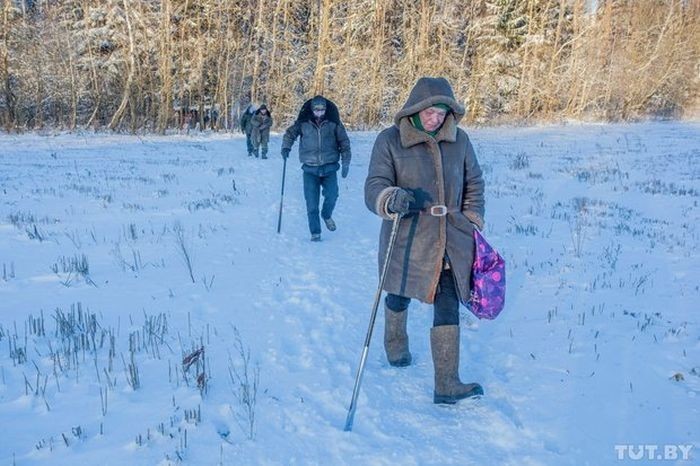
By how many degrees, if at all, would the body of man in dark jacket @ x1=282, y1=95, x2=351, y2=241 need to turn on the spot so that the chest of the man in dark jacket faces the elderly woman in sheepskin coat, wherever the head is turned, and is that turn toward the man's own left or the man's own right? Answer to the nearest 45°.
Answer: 0° — they already face them

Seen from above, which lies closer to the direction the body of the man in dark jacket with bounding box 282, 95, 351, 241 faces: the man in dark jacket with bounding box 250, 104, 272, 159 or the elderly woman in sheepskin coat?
the elderly woman in sheepskin coat

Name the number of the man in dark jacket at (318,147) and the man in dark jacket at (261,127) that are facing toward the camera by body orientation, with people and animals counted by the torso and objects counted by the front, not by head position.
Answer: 2

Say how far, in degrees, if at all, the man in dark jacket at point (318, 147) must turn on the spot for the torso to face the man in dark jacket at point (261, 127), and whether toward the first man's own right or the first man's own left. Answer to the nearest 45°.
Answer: approximately 180°

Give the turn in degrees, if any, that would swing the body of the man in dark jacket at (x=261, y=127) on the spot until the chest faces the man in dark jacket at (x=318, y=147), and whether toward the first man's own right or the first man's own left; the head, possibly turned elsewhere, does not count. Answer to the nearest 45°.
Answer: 0° — they already face them

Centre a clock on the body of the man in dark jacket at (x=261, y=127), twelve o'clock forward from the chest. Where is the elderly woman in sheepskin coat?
The elderly woman in sheepskin coat is roughly at 12 o'clock from the man in dark jacket.

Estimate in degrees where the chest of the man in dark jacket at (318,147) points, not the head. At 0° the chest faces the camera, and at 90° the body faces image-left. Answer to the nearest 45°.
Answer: approximately 0°
